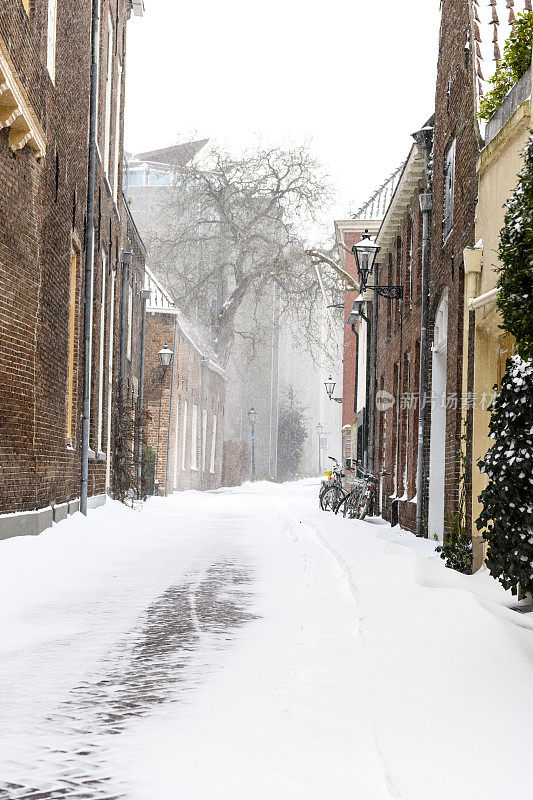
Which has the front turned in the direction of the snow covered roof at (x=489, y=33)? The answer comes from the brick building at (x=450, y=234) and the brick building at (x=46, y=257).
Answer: the brick building at (x=46, y=257)

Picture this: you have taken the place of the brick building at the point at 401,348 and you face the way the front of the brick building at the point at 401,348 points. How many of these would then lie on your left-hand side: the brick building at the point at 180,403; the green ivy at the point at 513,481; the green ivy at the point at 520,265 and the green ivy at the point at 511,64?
3

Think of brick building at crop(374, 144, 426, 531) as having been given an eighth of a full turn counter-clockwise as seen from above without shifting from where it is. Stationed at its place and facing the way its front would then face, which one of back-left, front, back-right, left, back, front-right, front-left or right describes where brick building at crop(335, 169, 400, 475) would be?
back-right

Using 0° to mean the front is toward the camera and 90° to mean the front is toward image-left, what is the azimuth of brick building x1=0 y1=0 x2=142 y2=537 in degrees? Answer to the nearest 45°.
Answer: approximately 270°

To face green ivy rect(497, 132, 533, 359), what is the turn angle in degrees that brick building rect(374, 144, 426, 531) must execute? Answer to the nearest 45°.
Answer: approximately 90° to its left

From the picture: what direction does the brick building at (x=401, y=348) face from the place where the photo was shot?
facing to the left of the viewer

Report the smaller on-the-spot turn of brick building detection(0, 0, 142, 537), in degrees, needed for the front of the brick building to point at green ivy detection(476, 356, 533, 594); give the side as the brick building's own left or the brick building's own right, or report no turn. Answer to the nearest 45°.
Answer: approximately 45° to the brick building's own right

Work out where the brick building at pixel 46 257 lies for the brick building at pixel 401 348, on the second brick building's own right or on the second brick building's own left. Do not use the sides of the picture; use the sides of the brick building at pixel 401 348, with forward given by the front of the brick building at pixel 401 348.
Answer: on the second brick building's own left

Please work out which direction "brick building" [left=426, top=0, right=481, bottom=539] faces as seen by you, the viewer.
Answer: facing to the left of the viewer

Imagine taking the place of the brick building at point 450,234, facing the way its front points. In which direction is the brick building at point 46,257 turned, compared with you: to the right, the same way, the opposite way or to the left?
the opposite way

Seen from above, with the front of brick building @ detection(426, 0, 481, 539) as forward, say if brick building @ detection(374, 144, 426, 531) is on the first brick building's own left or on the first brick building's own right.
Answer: on the first brick building's own right

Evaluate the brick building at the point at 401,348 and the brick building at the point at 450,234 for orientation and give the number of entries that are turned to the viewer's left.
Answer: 2

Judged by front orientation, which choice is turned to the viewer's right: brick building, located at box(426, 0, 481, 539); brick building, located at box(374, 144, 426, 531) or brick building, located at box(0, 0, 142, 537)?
brick building, located at box(0, 0, 142, 537)

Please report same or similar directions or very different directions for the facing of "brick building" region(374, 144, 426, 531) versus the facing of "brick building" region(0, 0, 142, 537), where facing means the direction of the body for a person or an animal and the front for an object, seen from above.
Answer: very different directions
